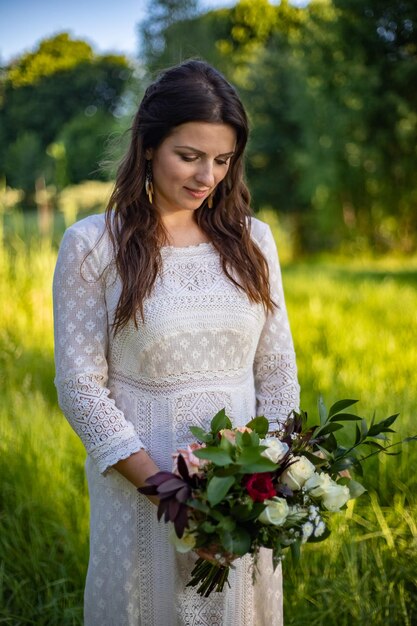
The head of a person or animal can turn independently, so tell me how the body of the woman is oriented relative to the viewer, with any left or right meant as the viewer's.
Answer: facing the viewer and to the right of the viewer

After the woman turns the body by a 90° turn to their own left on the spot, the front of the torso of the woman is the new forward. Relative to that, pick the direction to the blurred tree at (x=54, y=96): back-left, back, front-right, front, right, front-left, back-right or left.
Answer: front-left

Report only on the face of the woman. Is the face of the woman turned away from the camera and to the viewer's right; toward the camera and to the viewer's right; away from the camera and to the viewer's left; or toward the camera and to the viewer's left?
toward the camera and to the viewer's right

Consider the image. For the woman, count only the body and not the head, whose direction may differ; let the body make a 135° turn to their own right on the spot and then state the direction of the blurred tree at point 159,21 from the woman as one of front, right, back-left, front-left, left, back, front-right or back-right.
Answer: right
